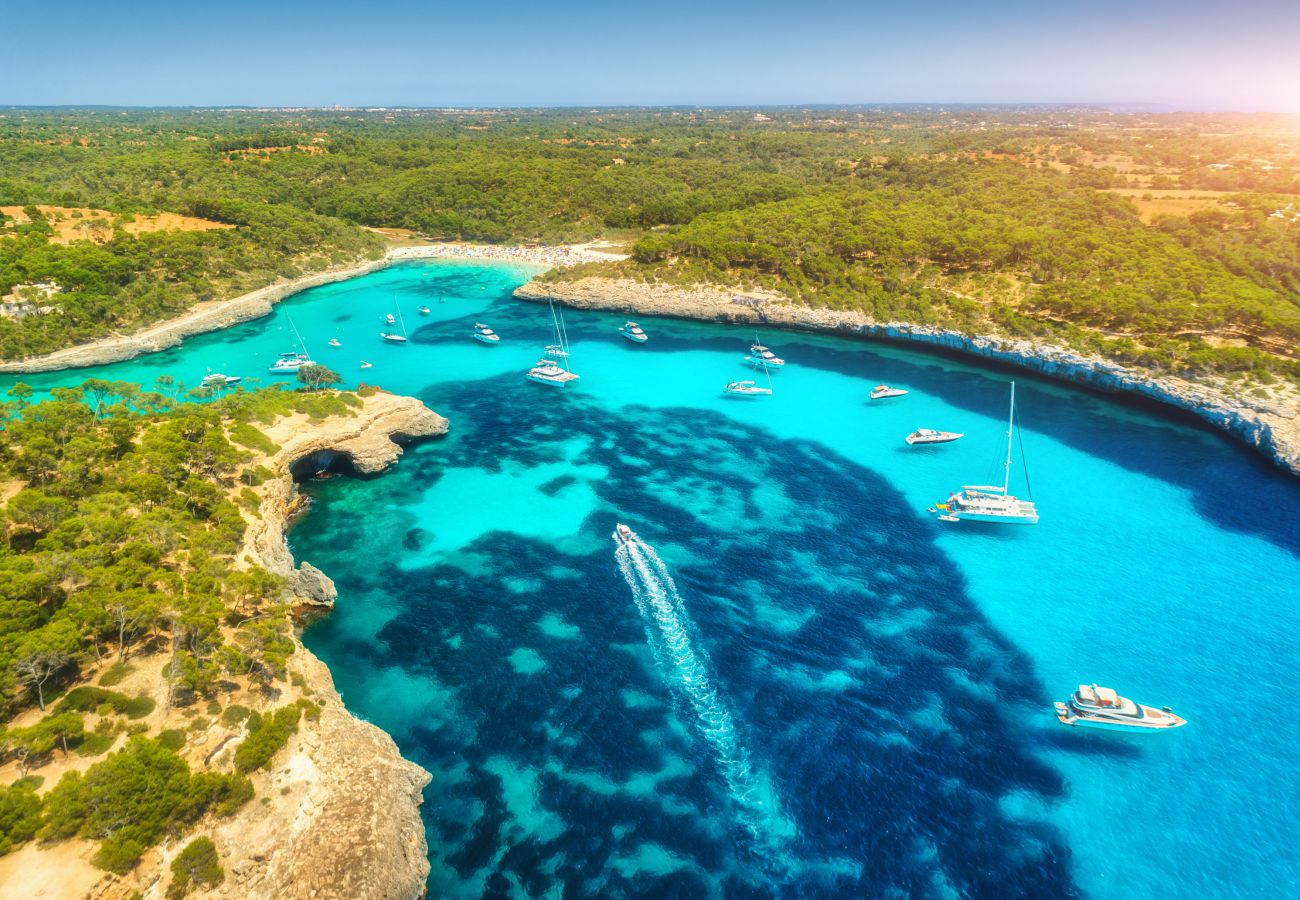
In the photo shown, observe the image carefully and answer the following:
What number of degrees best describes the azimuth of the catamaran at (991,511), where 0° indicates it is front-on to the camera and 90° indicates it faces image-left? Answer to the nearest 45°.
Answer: approximately 270°

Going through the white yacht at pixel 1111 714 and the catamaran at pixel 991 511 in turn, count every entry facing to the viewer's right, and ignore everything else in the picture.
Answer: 2

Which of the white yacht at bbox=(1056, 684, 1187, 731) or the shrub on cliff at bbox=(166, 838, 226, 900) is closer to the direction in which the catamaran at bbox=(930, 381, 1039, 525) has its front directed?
the white yacht

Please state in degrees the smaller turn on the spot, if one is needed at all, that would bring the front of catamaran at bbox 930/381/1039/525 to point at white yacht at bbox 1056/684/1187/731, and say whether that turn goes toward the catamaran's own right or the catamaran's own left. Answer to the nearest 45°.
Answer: approximately 90° to the catamaran's own right

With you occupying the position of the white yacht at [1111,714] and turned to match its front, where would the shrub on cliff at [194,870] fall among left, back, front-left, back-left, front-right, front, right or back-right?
back-right

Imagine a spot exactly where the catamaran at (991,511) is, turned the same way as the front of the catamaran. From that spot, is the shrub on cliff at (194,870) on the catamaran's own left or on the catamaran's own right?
on the catamaran's own right

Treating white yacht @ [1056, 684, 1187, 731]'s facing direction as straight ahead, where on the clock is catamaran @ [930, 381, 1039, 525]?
The catamaran is roughly at 8 o'clock from the white yacht.

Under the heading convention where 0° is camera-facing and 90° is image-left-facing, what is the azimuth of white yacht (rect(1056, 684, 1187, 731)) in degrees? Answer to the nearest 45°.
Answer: approximately 270°
